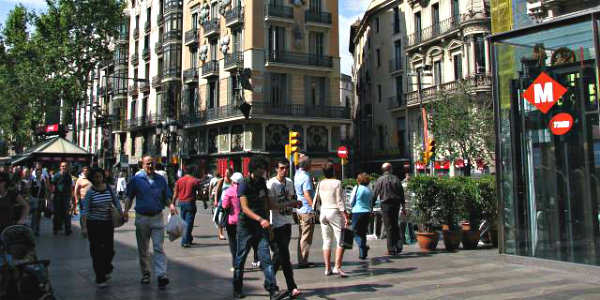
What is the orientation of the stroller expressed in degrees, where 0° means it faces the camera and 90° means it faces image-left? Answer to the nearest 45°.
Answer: approximately 315°

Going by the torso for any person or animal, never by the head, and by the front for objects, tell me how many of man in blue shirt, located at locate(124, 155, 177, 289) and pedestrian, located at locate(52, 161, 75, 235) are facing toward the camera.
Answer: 2

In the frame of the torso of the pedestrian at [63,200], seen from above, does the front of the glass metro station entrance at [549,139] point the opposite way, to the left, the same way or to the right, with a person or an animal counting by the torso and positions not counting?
to the right

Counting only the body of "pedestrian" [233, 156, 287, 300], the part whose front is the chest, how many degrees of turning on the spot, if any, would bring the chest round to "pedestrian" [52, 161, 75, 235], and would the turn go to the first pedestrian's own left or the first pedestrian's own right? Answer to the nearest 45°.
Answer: approximately 180°

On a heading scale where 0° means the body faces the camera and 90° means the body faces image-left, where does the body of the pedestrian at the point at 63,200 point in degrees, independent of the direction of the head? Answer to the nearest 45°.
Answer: approximately 0°

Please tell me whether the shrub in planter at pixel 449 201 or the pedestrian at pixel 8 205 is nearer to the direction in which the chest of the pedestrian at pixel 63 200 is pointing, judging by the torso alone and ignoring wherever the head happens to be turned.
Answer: the pedestrian

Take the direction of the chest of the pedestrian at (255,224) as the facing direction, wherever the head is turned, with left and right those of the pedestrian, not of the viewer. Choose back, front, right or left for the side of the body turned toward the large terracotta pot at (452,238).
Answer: left

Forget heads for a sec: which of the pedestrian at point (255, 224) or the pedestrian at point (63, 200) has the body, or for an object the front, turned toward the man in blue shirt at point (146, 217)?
the pedestrian at point (63, 200)
